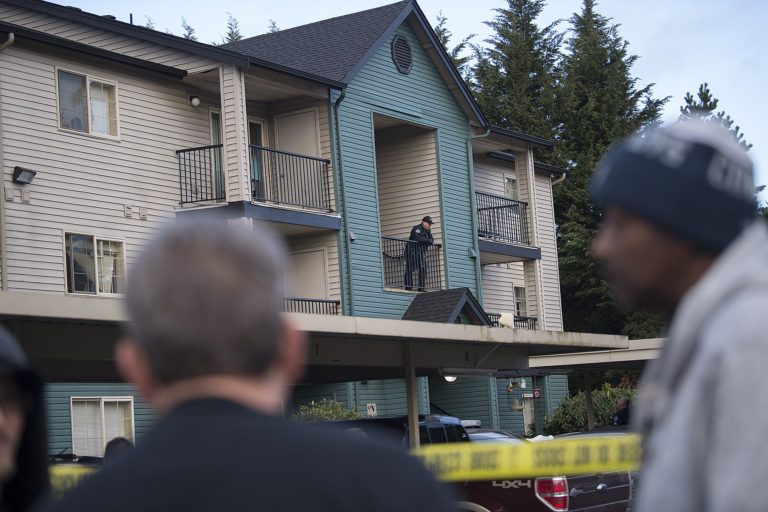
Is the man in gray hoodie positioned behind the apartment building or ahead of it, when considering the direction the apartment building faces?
ahead

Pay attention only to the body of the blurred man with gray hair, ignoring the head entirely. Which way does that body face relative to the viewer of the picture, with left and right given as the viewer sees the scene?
facing away from the viewer

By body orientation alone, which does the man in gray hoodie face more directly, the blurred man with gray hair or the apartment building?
the blurred man with gray hair

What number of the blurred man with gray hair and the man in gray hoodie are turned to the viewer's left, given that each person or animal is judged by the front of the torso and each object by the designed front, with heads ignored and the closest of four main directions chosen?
1

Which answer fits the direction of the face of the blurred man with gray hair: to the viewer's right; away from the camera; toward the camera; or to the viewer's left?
away from the camera

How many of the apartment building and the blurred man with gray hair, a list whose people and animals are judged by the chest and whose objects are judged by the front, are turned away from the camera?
1

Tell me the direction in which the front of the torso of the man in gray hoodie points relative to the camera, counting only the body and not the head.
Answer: to the viewer's left

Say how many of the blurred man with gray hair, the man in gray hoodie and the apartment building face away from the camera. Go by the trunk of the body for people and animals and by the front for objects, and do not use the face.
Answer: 1

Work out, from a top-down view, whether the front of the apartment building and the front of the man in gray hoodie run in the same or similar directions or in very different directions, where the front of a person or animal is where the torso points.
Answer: very different directions

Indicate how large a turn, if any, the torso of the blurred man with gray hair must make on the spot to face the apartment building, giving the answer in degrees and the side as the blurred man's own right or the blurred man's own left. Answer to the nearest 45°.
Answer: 0° — they already face it

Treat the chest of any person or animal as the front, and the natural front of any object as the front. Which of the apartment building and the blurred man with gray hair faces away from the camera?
the blurred man with gray hair

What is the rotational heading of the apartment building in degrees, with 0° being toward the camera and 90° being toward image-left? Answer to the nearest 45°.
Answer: approximately 315°

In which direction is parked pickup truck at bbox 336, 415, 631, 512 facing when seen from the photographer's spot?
facing away from the viewer and to the left of the viewer

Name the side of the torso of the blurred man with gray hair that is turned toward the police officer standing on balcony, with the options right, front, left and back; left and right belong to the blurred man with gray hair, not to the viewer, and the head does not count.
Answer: front
